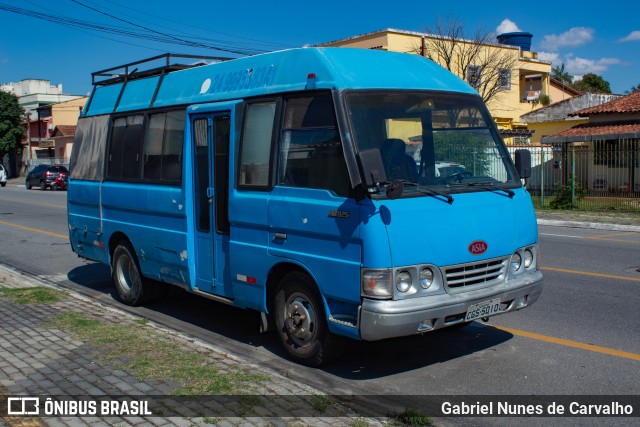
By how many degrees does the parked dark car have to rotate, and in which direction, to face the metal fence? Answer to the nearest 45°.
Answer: approximately 180°

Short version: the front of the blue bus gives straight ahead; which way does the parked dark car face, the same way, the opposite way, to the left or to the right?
the opposite way

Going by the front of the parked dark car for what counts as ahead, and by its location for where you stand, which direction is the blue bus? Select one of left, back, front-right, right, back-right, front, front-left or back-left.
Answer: back-left

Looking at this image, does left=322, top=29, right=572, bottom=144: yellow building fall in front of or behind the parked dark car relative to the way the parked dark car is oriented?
behind

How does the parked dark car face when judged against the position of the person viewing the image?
facing away from the viewer and to the left of the viewer

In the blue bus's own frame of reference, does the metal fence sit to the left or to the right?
on its left
